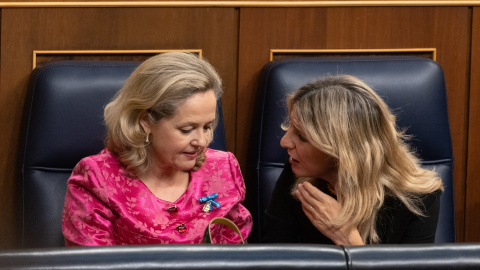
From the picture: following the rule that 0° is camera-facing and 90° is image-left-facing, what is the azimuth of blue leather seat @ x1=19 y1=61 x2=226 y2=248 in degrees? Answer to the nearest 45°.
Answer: approximately 0°

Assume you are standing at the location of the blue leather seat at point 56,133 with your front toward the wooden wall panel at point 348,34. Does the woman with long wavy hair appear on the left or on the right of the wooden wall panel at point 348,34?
right

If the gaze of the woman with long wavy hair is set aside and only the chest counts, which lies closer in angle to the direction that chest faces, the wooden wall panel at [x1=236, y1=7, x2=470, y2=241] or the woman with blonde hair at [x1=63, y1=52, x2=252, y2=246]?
the woman with blonde hair

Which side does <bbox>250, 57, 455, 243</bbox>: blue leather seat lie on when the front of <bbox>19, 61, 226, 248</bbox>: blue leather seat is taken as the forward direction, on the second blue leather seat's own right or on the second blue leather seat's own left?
on the second blue leather seat's own left

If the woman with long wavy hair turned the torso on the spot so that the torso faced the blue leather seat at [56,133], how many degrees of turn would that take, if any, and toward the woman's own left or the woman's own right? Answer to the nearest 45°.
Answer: approximately 45° to the woman's own right

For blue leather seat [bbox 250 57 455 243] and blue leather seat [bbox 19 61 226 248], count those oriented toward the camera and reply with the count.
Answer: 2

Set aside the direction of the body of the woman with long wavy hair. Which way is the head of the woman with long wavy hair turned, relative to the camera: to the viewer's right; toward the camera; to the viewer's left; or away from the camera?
to the viewer's left

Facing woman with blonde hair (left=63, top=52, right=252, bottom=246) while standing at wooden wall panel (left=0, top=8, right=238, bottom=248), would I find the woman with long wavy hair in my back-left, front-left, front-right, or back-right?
front-left

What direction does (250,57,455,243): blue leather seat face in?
toward the camera

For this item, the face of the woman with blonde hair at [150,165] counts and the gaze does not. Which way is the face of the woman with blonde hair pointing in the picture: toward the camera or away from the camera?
toward the camera

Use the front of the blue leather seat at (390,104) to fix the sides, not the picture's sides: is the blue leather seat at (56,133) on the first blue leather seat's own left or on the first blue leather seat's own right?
on the first blue leather seat's own right

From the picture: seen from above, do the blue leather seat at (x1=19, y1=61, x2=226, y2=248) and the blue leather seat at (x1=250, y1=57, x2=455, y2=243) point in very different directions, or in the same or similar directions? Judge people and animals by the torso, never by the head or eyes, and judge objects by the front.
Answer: same or similar directions

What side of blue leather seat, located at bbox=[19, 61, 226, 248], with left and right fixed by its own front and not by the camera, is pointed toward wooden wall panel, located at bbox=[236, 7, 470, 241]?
left

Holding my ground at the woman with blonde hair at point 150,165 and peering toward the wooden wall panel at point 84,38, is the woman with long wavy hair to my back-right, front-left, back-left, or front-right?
back-right
